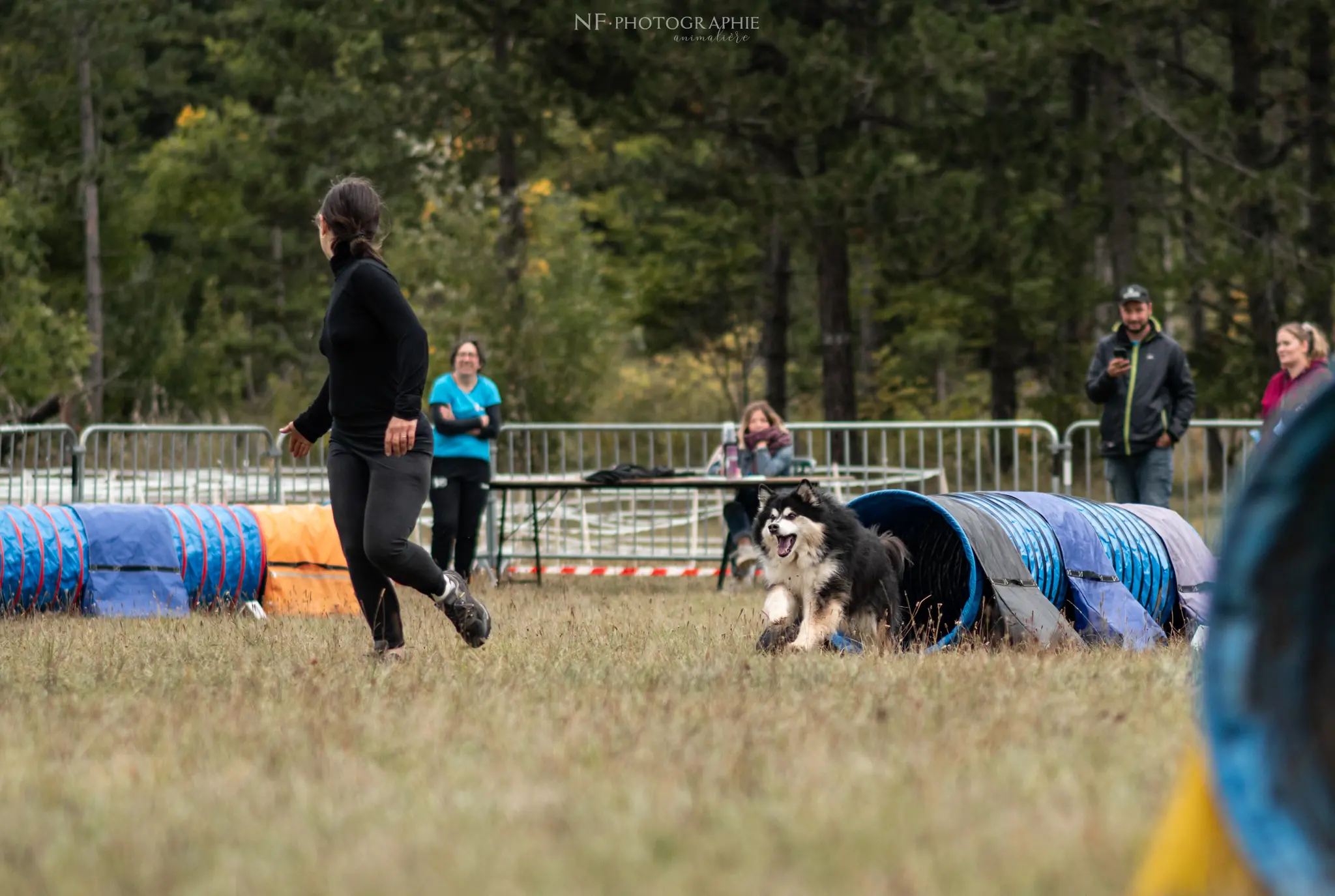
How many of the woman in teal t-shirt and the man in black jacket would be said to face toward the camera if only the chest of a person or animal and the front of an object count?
2

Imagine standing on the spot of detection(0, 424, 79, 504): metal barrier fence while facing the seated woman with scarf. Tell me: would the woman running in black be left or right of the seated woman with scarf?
right

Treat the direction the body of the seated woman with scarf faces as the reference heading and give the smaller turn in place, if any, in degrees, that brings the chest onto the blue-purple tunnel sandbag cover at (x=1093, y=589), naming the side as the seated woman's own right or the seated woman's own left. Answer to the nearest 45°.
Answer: approximately 45° to the seated woman's own left

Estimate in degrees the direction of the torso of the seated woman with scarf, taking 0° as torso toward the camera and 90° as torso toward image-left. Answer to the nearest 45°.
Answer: approximately 45°

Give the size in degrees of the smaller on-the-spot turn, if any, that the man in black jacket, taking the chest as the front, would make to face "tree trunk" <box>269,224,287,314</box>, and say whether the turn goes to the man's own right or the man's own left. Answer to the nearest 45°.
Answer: approximately 135° to the man's own right

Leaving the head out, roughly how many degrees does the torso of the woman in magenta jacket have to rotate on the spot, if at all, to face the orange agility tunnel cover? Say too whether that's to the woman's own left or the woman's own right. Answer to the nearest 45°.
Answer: approximately 45° to the woman's own right

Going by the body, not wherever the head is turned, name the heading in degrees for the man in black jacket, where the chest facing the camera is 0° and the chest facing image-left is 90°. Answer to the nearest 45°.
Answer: approximately 0°

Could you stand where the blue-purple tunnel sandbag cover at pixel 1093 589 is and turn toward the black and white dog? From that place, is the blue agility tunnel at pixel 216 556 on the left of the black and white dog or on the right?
right

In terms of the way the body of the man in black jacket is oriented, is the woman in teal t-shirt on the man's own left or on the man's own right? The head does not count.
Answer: on the man's own right
